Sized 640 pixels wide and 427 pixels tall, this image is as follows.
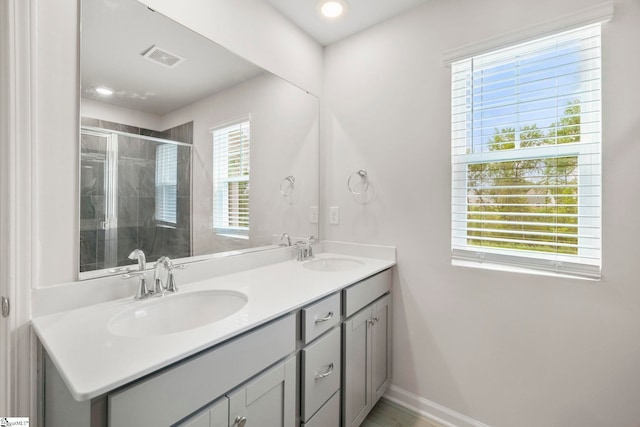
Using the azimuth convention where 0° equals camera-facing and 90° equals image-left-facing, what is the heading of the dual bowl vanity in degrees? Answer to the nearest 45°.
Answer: approximately 315°

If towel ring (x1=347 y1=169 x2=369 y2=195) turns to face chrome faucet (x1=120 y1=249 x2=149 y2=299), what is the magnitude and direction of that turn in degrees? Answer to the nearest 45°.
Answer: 0° — it already faces it

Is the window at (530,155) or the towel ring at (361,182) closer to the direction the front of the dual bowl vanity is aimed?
the window

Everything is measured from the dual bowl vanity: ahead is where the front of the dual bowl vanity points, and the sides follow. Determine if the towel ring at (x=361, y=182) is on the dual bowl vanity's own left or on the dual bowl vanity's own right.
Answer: on the dual bowl vanity's own left

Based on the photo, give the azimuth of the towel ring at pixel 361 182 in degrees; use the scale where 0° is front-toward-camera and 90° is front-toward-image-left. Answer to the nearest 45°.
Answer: approximately 45°
